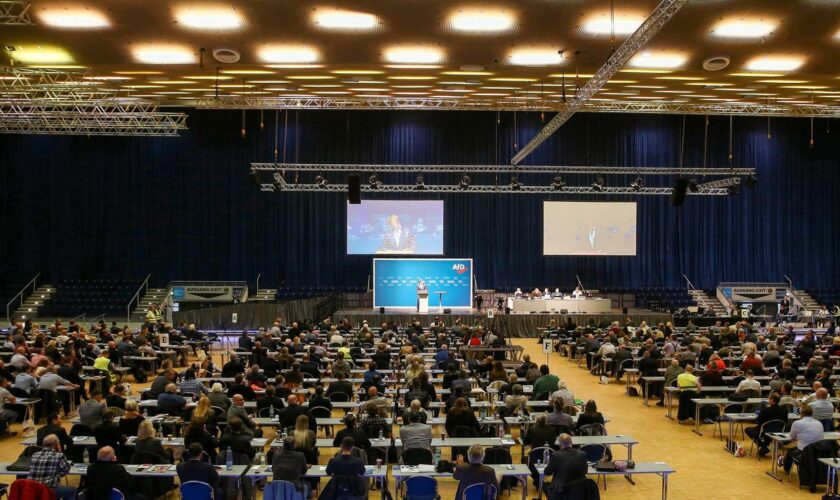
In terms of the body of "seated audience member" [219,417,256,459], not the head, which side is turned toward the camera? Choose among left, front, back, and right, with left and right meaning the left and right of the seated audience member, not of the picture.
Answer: back

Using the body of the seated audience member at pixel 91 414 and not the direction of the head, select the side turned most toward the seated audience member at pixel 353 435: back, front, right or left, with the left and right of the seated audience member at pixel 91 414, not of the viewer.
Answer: right

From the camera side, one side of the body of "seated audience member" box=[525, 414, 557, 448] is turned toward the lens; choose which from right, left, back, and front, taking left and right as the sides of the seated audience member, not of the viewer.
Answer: back

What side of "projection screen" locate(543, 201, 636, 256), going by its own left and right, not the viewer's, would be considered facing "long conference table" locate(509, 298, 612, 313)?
front

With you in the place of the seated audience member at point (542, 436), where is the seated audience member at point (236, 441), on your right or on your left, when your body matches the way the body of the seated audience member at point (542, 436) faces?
on your left

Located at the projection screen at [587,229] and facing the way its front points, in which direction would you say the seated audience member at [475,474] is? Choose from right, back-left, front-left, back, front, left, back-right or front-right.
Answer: front

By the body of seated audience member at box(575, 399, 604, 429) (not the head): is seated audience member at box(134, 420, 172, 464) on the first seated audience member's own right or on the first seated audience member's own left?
on the first seated audience member's own left

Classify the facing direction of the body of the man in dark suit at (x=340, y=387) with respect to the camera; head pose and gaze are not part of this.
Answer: away from the camera

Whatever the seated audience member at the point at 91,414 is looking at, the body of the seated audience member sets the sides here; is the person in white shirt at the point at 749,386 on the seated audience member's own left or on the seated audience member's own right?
on the seated audience member's own right

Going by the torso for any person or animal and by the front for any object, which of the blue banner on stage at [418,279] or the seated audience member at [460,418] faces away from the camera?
the seated audience member

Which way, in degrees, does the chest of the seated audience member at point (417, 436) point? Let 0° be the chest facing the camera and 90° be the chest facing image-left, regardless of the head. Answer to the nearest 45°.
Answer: approximately 180°

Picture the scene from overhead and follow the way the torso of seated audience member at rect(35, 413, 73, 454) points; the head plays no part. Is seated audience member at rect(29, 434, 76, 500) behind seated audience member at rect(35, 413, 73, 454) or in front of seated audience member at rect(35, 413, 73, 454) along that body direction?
behind

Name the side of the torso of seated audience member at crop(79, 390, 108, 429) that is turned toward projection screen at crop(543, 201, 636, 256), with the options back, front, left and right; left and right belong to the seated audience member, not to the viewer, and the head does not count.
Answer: front

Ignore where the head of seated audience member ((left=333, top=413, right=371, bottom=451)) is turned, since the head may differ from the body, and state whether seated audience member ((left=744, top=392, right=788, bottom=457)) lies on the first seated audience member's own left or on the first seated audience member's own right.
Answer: on the first seated audience member's own right

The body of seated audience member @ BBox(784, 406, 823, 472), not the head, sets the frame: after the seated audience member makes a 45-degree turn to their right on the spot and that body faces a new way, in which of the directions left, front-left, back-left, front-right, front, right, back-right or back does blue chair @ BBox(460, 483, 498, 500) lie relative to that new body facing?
back-left

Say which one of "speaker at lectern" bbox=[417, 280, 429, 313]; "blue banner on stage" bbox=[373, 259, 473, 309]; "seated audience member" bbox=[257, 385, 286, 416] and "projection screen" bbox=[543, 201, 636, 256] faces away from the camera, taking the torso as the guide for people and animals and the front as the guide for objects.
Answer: the seated audience member

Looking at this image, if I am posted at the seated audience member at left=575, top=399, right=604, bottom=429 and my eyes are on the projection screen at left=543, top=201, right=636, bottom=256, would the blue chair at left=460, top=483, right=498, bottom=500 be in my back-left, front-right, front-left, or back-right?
back-left

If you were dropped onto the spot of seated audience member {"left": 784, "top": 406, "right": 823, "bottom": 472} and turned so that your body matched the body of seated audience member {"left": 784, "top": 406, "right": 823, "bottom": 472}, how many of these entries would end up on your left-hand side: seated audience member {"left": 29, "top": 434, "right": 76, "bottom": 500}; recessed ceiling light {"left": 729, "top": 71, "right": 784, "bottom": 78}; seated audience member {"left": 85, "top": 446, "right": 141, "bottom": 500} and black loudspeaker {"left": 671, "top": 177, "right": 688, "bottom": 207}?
2

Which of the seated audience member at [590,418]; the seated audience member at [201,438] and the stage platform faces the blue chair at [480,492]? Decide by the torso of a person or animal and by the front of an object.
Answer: the stage platform

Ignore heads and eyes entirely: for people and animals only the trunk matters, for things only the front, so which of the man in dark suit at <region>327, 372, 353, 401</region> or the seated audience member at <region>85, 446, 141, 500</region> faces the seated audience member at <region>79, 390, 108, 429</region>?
the seated audience member at <region>85, 446, 141, 500</region>

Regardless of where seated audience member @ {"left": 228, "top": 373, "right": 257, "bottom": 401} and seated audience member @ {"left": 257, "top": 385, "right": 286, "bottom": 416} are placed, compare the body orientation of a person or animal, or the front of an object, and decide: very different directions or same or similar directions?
same or similar directions

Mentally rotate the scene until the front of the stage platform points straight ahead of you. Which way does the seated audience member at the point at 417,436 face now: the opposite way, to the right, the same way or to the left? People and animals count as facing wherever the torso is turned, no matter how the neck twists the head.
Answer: the opposite way

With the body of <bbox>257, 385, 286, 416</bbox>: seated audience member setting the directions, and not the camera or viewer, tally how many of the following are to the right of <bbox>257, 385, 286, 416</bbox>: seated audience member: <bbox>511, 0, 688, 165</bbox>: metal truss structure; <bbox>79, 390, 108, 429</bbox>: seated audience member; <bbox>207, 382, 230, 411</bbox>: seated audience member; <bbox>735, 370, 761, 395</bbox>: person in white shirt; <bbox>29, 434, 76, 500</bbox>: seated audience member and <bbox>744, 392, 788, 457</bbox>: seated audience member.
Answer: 3

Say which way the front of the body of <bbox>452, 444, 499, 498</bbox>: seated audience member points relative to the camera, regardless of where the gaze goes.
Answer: away from the camera
